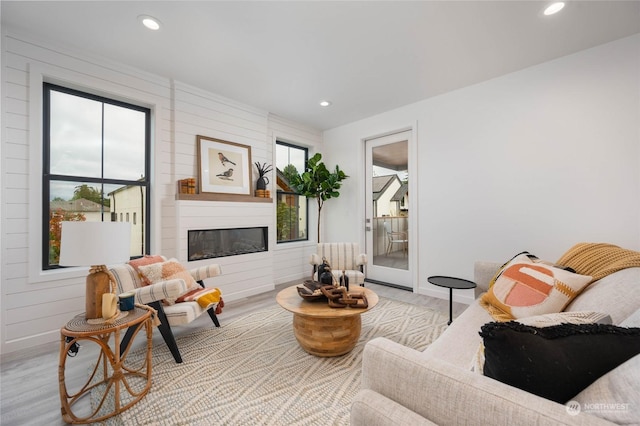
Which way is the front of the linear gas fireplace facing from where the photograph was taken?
facing the viewer and to the right of the viewer

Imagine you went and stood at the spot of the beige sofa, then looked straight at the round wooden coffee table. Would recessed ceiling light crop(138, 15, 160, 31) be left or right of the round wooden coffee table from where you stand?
left

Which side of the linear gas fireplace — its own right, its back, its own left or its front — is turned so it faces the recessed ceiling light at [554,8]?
front

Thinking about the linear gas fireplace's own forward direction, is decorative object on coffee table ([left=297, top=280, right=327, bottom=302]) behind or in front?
in front

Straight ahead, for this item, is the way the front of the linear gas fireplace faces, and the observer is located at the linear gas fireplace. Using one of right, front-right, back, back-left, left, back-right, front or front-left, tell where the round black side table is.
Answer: front

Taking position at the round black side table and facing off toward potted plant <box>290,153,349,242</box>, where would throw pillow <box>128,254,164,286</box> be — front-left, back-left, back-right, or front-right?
front-left

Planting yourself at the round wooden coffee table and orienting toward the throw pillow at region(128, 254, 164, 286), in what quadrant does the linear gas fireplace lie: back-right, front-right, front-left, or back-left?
front-right

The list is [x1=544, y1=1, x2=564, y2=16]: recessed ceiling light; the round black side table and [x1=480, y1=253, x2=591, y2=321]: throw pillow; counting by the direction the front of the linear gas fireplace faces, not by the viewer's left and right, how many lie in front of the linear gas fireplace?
3

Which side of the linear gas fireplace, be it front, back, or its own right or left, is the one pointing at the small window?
left

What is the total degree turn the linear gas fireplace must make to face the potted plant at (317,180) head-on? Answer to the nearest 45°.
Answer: approximately 45° to its left

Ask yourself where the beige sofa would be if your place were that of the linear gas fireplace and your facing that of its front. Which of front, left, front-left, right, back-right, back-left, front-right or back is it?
front-right

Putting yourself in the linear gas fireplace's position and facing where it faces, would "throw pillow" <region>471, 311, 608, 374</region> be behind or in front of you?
in front

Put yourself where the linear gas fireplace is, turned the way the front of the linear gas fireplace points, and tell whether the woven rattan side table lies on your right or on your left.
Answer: on your right

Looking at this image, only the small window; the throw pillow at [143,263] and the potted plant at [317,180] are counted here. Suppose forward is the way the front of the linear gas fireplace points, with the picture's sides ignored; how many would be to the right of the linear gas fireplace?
1
